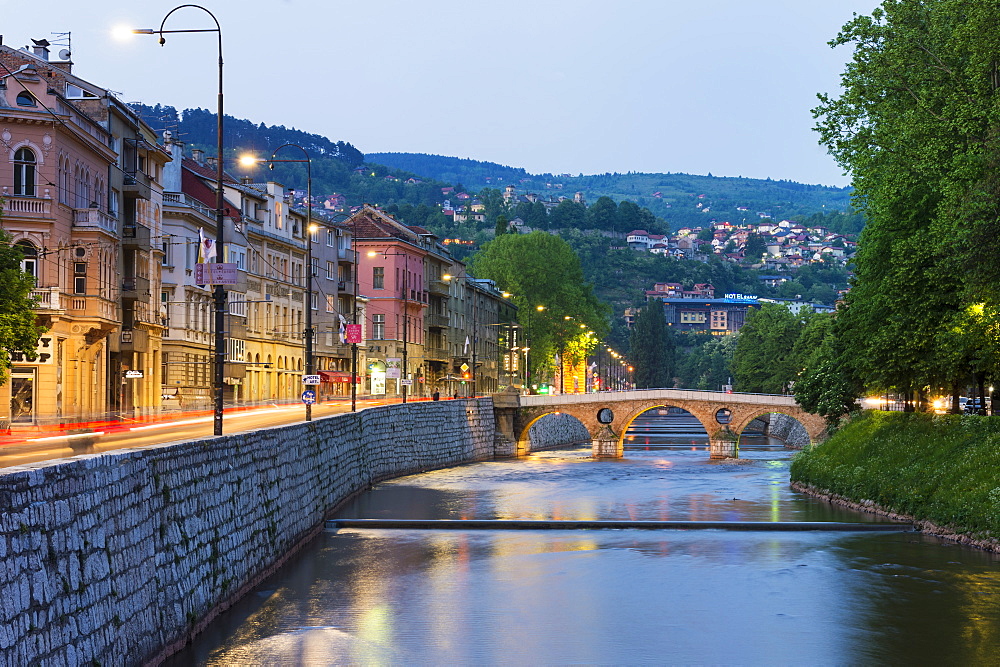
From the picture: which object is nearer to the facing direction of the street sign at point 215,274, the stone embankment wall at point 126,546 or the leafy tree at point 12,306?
the stone embankment wall

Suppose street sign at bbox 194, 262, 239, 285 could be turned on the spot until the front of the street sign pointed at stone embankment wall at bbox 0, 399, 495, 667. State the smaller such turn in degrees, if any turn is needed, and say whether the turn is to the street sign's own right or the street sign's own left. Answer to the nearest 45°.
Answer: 0° — it already faces it

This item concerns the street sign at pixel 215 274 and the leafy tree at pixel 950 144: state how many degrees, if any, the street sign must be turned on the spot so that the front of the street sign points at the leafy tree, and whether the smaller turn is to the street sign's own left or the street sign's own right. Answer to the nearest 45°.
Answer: approximately 90° to the street sign's own left

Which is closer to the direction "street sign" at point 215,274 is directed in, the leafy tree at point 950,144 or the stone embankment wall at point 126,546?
the stone embankment wall

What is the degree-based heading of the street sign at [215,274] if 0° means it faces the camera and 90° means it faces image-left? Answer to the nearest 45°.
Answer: approximately 0°
